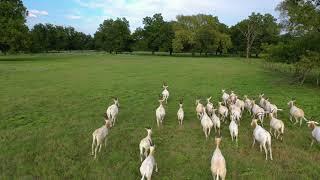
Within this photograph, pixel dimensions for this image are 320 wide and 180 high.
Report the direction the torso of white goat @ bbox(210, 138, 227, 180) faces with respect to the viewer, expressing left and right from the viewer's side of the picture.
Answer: facing away from the viewer

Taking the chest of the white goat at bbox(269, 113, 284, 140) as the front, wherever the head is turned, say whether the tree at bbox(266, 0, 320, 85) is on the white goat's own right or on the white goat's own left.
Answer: on the white goat's own right

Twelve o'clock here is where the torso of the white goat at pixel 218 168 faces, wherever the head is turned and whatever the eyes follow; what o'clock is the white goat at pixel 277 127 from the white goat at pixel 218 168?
the white goat at pixel 277 127 is roughly at 1 o'clock from the white goat at pixel 218 168.

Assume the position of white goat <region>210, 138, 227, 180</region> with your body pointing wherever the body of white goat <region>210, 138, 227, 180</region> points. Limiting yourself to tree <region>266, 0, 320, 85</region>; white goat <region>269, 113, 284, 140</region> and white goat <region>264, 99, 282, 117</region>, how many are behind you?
0

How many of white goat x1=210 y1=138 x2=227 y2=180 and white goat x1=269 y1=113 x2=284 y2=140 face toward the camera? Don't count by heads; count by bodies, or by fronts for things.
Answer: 0

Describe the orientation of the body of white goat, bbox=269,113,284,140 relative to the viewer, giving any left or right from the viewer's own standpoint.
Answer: facing away from the viewer and to the left of the viewer

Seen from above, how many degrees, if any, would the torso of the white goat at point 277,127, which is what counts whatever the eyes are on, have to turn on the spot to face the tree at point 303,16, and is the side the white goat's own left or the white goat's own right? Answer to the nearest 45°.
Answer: approximately 45° to the white goat's own right

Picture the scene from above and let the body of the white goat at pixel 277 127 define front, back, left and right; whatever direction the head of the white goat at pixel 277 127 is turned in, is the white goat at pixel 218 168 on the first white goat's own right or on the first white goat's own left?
on the first white goat's own left

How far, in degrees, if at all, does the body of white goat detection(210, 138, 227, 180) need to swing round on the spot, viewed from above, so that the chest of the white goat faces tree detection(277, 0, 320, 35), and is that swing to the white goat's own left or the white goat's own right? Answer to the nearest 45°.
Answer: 0° — it already faces it
